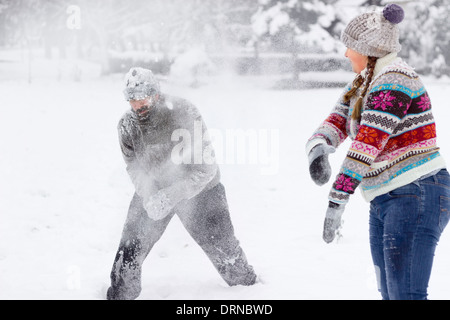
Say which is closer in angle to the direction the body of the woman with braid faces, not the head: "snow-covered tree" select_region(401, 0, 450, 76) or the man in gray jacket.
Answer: the man in gray jacket

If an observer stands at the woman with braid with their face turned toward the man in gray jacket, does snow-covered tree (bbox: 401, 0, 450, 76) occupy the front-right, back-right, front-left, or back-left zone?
front-right

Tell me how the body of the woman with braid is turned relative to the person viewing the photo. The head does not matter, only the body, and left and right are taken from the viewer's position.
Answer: facing to the left of the viewer

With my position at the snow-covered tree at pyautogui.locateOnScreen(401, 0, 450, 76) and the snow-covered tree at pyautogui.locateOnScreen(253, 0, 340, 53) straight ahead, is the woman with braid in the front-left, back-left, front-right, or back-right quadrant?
front-left

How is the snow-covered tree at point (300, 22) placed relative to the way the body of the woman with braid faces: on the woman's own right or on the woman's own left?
on the woman's own right

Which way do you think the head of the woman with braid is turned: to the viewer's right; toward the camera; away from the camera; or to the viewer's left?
to the viewer's left

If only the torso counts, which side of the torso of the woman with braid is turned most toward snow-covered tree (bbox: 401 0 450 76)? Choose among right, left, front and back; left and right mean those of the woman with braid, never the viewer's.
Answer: right

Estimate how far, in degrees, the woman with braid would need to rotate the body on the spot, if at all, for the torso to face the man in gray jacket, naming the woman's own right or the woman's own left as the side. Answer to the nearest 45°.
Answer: approximately 45° to the woman's own right
